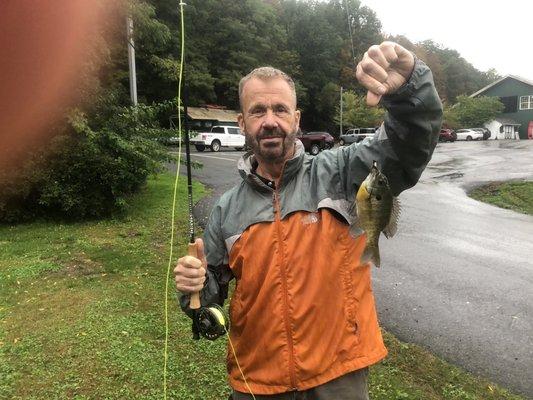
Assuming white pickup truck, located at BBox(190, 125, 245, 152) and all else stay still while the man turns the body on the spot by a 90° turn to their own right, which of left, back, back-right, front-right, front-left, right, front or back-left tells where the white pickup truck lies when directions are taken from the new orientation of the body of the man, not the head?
right

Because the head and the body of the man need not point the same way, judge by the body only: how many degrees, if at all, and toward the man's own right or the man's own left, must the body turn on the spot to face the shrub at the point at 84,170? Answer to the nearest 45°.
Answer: approximately 135° to the man's own right

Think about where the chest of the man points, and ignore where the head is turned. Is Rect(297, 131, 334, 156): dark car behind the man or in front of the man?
behind

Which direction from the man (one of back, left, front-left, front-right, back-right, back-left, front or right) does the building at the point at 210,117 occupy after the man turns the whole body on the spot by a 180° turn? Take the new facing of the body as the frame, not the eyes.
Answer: front
